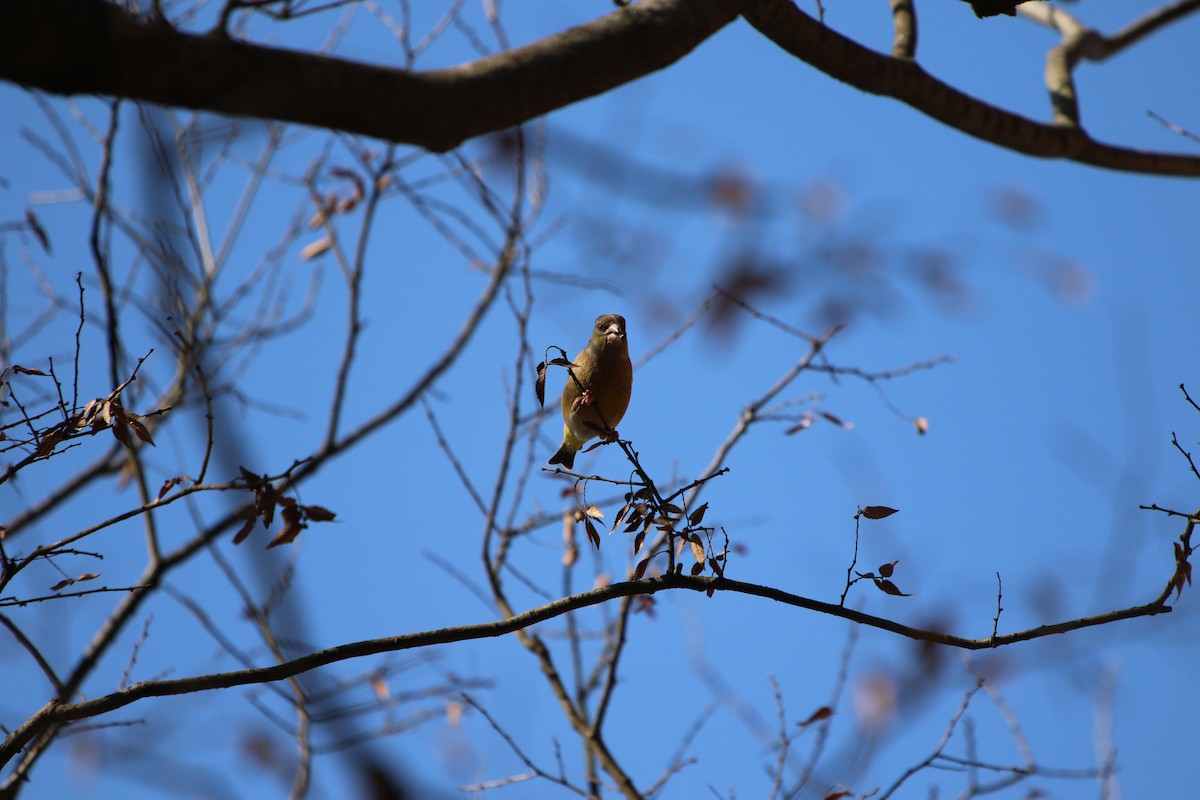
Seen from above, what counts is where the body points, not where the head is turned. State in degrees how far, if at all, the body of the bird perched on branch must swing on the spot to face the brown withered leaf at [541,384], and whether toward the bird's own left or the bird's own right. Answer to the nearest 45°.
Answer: approximately 45° to the bird's own right

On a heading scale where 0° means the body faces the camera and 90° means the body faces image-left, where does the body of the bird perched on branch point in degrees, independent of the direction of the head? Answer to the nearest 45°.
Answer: approximately 315°
